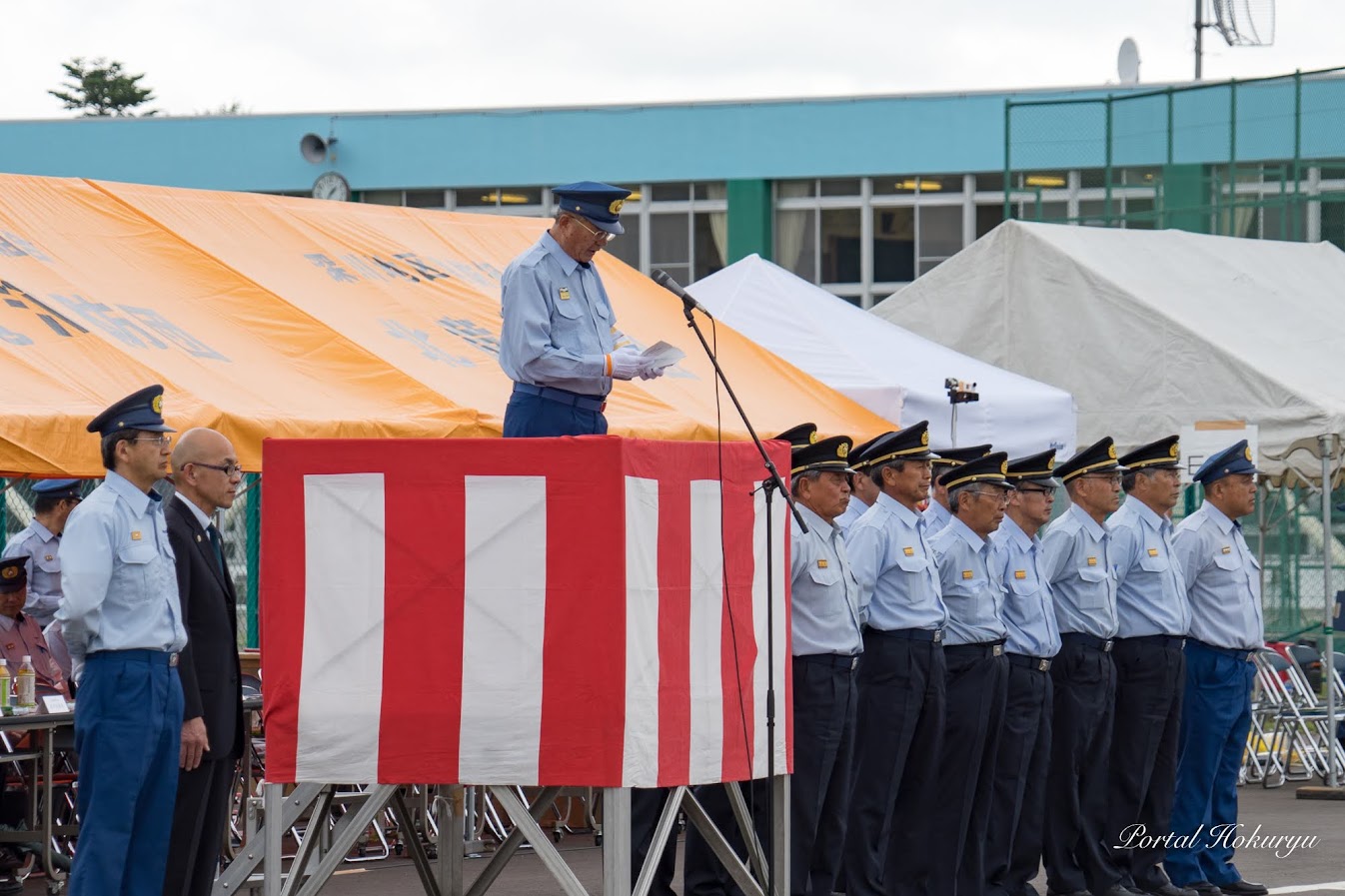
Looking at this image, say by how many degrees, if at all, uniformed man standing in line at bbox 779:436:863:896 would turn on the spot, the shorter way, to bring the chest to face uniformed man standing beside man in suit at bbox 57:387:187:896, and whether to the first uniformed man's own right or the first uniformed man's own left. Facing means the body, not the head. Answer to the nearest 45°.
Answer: approximately 90° to the first uniformed man's own right

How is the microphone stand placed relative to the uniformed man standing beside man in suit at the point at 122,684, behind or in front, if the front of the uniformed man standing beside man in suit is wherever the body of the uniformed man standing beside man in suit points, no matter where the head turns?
in front

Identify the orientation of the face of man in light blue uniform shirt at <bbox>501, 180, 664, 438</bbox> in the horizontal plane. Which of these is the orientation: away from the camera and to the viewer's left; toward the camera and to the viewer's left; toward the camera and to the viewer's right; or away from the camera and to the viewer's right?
toward the camera and to the viewer's right
